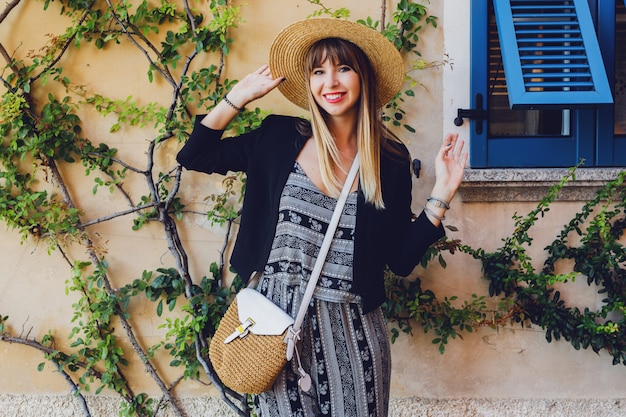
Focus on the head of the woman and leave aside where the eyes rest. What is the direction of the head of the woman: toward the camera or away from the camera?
toward the camera

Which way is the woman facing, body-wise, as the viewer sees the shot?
toward the camera

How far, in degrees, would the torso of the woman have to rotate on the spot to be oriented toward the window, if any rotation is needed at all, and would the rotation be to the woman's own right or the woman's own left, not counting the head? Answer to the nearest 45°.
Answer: approximately 135° to the woman's own left
